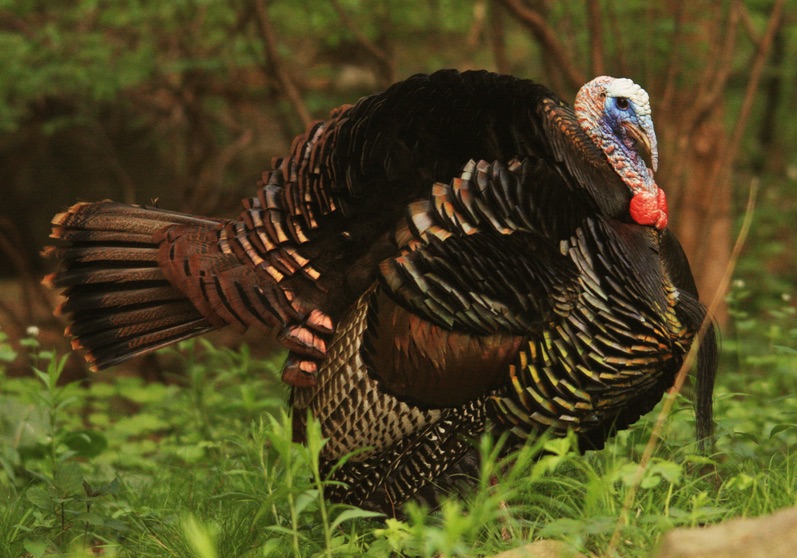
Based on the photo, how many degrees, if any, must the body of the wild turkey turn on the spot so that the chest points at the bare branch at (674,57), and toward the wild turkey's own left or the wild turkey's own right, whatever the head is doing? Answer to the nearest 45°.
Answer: approximately 45° to the wild turkey's own left

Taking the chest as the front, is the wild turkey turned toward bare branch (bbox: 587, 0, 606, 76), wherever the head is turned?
no

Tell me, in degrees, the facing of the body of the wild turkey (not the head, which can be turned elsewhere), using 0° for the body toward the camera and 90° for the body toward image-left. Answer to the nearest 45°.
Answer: approximately 270°

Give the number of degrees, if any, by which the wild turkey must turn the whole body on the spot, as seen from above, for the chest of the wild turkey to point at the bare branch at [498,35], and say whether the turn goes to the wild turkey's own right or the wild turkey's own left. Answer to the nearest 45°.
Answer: approximately 90° to the wild turkey's own left

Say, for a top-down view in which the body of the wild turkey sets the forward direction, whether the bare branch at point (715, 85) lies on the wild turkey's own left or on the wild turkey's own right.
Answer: on the wild turkey's own left

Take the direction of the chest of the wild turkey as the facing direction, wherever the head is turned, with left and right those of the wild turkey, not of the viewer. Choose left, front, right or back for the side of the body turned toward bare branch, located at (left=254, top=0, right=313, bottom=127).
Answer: left

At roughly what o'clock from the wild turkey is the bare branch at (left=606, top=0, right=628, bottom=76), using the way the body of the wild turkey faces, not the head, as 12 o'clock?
The bare branch is roughly at 10 o'clock from the wild turkey.

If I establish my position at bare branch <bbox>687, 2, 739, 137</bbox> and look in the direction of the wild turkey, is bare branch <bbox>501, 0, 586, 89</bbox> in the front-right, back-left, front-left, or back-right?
front-right
